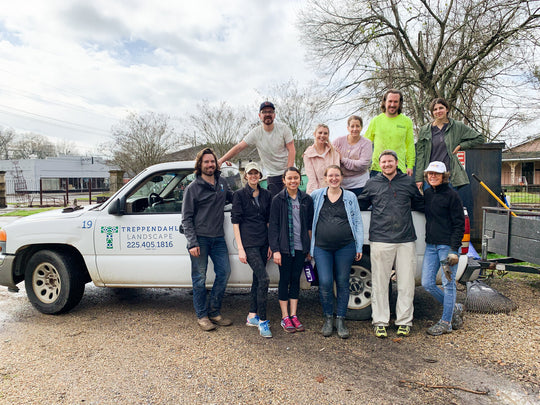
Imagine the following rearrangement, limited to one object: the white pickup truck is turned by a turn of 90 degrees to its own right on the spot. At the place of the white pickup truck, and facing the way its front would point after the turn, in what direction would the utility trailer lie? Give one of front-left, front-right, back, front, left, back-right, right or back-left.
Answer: right

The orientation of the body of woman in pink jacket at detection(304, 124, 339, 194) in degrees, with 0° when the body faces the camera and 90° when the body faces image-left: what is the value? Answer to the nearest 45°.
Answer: approximately 0°

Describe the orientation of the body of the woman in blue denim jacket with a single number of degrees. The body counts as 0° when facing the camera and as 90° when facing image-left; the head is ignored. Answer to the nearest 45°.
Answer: approximately 0°

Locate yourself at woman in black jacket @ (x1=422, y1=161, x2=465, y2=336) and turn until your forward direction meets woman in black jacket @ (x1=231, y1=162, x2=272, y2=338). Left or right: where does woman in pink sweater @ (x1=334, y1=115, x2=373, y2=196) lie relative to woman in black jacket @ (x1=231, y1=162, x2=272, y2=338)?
right

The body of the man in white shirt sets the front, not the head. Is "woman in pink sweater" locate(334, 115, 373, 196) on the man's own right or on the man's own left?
on the man's own left

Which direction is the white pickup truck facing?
to the viewer's left

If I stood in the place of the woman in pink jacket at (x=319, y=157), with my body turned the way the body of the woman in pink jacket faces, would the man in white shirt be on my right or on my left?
on my right

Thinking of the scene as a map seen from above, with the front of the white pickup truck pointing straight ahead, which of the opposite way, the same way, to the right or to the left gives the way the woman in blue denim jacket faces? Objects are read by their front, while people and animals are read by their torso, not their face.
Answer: to the left

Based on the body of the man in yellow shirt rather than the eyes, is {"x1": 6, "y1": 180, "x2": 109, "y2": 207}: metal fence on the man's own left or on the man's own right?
on the man's own right
